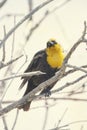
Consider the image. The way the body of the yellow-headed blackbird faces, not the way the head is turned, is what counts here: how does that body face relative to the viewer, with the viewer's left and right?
facing the viewer and to the right of the viewer
